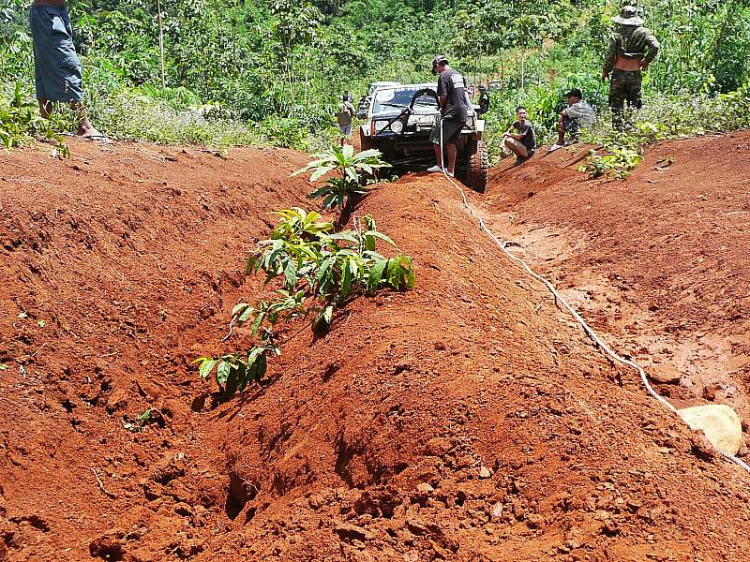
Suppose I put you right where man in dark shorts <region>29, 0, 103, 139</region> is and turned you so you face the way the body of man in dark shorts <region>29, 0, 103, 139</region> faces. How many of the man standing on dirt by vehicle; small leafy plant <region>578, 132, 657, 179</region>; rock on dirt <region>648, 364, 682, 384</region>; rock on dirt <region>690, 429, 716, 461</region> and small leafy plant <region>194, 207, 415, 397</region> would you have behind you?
0

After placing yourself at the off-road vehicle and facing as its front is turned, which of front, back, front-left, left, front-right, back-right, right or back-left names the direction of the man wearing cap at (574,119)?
back-left

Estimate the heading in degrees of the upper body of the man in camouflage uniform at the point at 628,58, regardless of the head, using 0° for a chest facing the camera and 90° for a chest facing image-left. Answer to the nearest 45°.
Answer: approximately 180°

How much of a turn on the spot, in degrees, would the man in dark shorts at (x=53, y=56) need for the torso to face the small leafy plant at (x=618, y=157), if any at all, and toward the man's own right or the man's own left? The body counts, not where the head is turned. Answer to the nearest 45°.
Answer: approximately 45° to the man's own left

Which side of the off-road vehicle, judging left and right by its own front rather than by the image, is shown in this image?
front

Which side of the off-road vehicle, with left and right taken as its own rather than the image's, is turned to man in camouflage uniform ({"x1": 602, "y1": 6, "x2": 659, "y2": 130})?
left

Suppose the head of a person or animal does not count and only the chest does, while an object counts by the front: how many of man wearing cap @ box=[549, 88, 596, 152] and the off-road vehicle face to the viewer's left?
1

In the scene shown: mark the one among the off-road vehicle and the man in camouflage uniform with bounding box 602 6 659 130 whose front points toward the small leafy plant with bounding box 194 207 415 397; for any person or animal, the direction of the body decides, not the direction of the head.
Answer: the off-road vehicle

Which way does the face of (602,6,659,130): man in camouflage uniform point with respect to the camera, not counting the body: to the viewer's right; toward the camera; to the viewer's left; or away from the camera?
away from the camera

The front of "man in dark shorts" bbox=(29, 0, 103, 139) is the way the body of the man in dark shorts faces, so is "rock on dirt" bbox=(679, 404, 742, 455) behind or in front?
in front

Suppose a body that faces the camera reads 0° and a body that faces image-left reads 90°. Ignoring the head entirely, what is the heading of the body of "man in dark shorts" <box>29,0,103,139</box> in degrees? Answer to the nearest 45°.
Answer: approximately 315°

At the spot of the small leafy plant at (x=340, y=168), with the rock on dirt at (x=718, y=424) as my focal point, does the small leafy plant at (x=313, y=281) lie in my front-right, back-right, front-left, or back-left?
front-right

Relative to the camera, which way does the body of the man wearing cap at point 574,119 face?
to the viewer's left

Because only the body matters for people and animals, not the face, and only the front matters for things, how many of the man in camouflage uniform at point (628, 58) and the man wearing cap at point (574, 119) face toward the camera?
0

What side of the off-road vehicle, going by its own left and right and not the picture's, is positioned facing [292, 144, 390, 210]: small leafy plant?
front

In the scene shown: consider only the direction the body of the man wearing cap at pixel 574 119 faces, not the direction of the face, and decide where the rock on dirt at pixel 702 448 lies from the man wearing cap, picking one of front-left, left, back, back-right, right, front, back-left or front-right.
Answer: left

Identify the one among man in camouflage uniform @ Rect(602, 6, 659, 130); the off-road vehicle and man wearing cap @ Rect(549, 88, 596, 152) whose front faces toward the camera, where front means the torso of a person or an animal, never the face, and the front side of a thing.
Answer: the off-road vehicle
